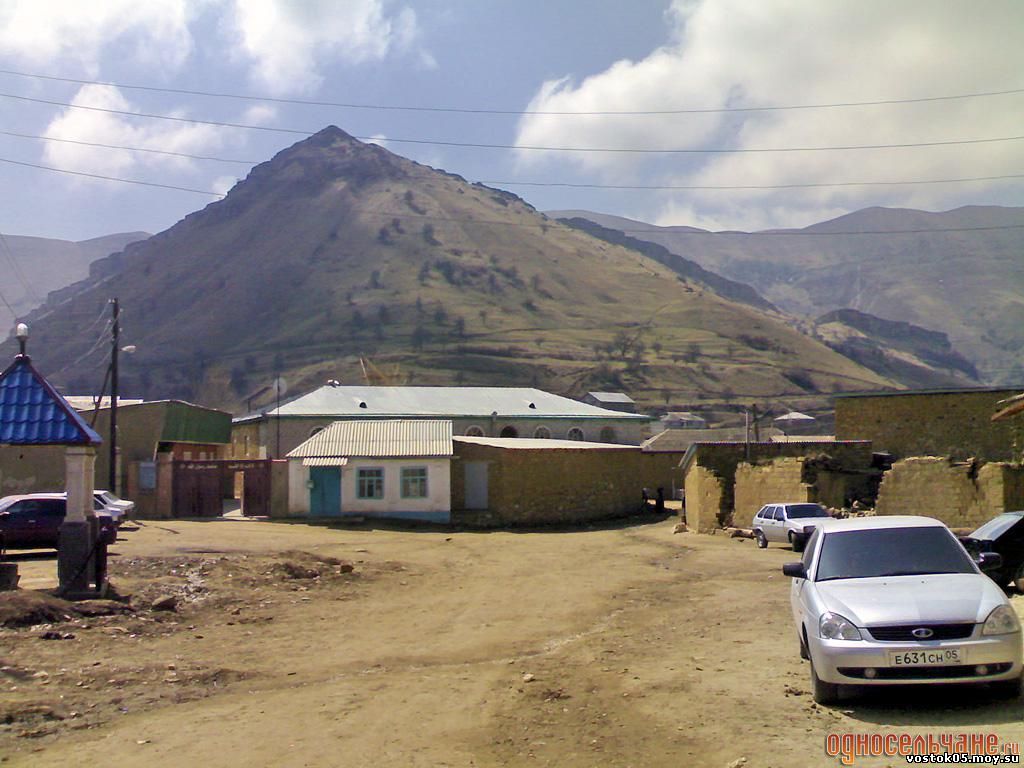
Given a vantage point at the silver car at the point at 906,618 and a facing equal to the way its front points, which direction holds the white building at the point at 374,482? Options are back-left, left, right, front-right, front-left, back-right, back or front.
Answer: back-right

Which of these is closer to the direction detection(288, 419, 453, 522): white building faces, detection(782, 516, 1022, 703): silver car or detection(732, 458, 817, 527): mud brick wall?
the silver car

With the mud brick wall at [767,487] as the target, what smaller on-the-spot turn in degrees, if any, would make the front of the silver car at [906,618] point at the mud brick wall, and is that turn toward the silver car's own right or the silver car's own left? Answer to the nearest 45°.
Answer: approximately 180°

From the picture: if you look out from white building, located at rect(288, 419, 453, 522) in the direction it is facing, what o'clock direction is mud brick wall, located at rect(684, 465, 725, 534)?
The mud brick wall is roughly at 10 o'clock from the white building.

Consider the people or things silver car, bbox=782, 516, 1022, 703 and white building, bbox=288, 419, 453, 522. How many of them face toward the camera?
2

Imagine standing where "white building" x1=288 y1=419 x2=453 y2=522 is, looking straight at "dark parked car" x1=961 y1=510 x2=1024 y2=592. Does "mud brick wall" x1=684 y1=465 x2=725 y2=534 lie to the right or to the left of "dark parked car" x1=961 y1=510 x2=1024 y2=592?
left

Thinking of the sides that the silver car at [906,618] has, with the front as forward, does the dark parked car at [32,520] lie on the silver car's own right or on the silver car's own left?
on the silver car's own right

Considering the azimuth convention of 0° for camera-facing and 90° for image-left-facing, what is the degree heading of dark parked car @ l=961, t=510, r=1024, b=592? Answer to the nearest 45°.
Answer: approximately 45°

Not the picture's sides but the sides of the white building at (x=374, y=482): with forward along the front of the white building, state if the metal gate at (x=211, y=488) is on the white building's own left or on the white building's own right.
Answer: on the white building's own right
